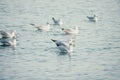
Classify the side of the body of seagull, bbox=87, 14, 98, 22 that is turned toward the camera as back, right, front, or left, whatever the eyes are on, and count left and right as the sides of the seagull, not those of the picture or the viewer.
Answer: right

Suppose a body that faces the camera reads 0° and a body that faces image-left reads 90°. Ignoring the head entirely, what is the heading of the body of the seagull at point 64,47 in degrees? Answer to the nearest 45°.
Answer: approximately 270°

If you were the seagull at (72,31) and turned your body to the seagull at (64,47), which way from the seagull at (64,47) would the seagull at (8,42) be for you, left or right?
right

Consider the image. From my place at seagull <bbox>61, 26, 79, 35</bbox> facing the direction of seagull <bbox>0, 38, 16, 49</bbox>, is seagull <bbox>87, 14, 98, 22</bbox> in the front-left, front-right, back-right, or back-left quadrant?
back-right
